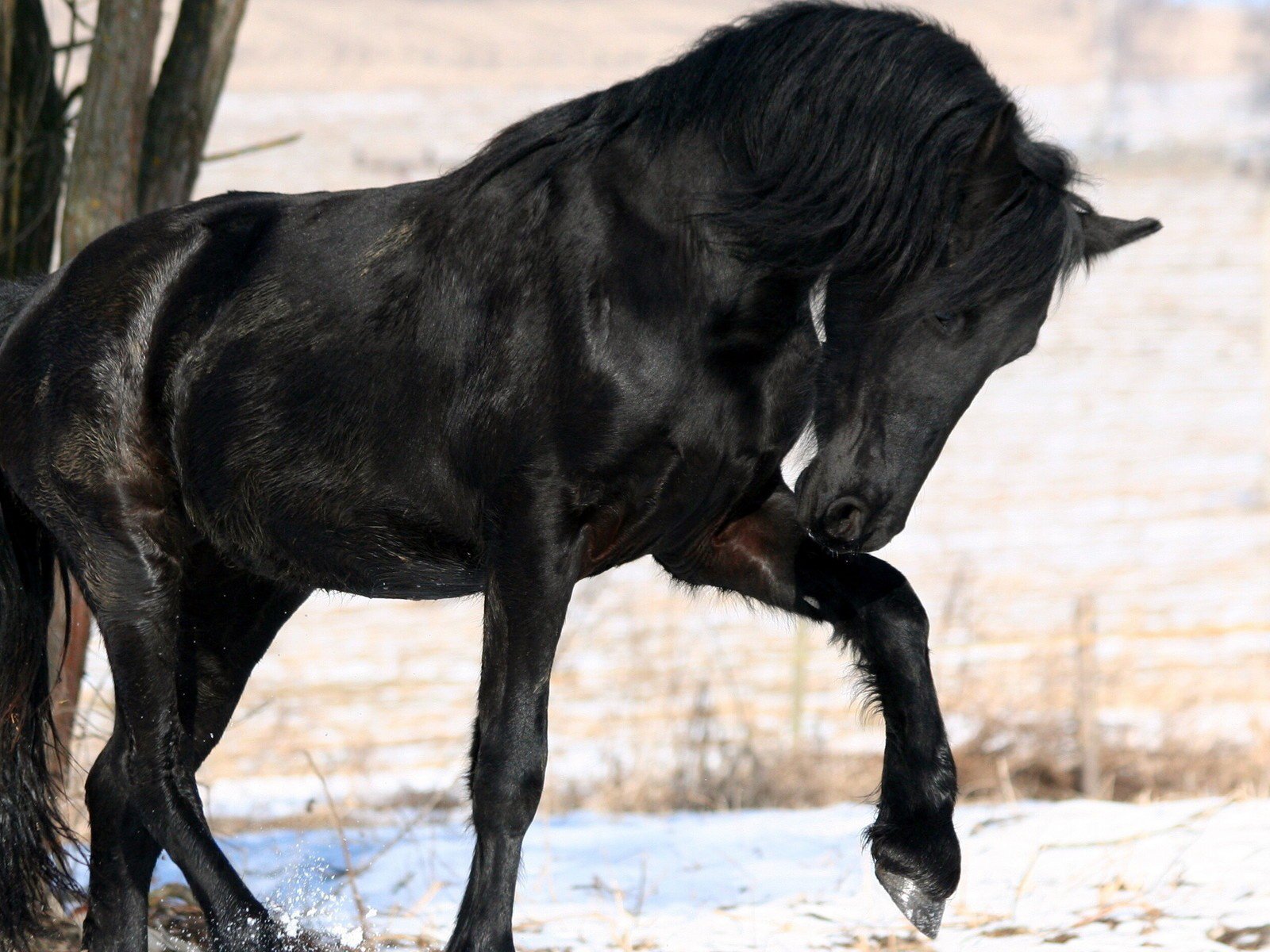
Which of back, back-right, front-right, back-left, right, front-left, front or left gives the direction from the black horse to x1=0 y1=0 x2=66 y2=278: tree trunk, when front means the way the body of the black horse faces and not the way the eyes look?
back-left

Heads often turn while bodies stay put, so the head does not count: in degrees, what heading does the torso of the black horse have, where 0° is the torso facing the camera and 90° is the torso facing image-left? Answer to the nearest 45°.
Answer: approximately 270°

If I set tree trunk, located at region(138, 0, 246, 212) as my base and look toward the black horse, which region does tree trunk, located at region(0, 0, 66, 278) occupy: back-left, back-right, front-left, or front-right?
back-right

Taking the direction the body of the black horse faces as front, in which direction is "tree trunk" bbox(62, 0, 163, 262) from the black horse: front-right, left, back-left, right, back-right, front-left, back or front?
back-left

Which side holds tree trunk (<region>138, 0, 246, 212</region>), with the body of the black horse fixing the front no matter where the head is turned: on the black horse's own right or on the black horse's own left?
on the black horse's own left
